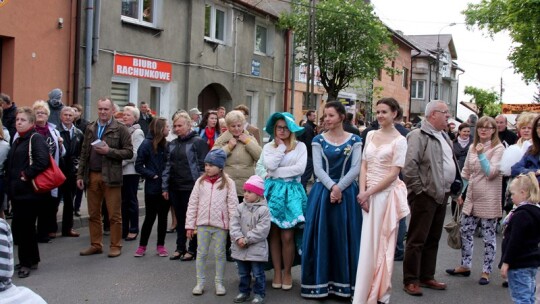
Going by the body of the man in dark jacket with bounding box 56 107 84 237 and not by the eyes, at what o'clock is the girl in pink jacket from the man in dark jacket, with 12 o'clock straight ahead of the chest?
The girl in pink jacket is roughly at 11 o'clock from the man in dark jacket.

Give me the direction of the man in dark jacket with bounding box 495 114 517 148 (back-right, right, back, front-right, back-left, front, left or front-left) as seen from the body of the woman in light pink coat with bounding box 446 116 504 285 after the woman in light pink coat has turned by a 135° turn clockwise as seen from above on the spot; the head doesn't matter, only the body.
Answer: front

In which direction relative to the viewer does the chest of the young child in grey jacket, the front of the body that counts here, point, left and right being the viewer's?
facing the viewer and to the left of the viewer

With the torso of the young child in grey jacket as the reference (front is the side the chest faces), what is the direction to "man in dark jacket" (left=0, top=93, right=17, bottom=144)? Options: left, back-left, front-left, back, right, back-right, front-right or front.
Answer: right

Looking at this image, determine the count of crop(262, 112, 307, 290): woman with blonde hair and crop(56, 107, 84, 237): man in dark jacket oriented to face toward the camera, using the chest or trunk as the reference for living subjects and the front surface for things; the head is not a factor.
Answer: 2

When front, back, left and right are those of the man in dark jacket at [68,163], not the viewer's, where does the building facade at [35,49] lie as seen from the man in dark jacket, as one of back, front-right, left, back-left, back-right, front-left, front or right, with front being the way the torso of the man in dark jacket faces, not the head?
back

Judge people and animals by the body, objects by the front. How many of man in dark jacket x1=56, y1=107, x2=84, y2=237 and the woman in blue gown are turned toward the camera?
2

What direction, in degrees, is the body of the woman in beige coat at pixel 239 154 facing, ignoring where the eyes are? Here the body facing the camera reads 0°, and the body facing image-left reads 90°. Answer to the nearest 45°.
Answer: approximately 0°

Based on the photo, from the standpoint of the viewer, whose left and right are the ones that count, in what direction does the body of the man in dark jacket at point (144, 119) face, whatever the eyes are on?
facing the viewer and to the right of the viewer

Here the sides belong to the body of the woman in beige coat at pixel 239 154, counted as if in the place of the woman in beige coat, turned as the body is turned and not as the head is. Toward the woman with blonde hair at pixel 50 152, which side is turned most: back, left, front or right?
right

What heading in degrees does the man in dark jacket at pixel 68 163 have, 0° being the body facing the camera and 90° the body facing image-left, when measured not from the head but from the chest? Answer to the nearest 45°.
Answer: approximately 0°
